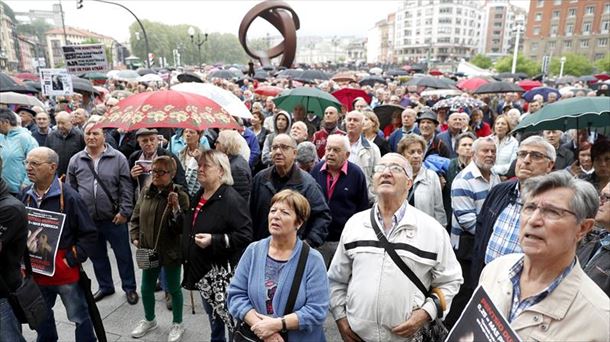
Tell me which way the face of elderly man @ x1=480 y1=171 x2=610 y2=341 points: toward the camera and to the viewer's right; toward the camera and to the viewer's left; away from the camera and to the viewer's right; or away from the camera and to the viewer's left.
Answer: toward the camera and to the viewer's left

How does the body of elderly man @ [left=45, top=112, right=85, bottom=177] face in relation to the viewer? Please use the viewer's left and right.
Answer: facing the viewer

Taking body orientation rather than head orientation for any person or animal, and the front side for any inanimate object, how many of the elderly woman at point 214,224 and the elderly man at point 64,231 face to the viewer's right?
0

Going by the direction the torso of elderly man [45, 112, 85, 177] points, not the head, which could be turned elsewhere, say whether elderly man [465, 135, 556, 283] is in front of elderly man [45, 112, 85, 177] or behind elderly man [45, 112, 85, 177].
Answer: in front

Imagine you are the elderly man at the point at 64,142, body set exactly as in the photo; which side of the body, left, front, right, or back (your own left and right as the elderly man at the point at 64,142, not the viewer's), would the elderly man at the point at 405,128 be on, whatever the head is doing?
left

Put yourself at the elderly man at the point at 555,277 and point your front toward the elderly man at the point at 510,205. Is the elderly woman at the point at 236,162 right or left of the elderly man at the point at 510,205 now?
left

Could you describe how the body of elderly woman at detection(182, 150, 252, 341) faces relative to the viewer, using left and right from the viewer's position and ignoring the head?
facing the viewer and to the left of the viewer

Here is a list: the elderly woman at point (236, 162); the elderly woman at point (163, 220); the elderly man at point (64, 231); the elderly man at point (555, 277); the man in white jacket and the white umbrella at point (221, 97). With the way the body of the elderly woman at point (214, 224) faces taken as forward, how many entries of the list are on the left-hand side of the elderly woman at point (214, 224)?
2

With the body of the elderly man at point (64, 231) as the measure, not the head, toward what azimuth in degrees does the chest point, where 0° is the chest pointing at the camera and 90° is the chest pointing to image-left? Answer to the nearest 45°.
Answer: approximately 45°

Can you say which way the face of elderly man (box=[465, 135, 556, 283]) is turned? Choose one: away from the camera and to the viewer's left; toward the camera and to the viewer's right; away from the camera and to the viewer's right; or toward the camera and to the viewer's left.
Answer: toward the camera and to the viewer's left

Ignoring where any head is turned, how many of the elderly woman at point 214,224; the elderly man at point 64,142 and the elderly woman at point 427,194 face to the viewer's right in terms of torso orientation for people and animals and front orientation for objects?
0

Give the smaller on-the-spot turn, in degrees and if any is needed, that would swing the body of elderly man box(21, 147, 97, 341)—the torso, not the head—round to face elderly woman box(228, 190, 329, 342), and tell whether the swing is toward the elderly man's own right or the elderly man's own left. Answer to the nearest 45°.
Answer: approximately 90° to the elderly man's own left

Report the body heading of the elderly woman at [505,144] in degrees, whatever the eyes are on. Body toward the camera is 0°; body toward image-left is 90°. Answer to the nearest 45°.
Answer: approximately 45°

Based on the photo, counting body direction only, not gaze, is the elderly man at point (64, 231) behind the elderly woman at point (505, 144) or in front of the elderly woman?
in front
